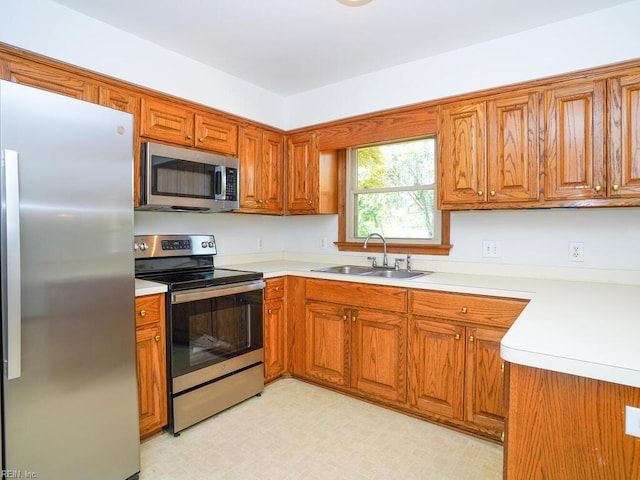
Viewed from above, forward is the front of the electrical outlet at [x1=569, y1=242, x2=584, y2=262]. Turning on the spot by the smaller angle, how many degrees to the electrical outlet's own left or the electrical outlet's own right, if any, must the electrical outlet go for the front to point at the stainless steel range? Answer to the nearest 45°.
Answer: approximately 45° to the electrical outlet's own right

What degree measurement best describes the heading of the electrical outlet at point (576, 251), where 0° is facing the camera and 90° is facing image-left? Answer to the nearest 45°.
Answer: approximately 0°

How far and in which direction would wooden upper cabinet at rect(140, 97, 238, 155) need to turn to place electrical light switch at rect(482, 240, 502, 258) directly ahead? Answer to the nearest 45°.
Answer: approximately 45° to its left

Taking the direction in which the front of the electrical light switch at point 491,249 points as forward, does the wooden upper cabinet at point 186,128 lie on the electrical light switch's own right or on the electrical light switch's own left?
on the electrical light switch's own right

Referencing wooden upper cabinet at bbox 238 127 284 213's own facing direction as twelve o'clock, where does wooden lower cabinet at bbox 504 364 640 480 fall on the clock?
The wooden lower cabinet is roughly at 1 o'clock from the wooden upper cabinet.

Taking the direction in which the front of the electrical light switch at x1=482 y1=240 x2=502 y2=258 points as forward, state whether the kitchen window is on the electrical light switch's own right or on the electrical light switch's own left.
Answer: on the electrical light switch's own right

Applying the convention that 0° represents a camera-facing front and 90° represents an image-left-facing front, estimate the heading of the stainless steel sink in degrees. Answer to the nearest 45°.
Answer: approximately 45°

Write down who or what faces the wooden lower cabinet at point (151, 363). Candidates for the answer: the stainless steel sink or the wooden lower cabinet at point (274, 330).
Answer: the stainless steel sink

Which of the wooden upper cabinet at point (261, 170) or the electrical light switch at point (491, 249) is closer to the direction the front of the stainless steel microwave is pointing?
the electrical light switch

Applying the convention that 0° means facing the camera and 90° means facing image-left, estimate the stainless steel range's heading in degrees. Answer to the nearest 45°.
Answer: approximately 315°

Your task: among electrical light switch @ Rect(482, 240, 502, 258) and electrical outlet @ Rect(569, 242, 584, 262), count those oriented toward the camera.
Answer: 2

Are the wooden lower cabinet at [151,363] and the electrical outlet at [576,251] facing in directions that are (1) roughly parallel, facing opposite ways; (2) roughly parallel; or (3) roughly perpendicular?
roughly perpendicular

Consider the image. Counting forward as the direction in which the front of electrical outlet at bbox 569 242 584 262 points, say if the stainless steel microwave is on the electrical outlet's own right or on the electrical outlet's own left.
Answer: on the electrical outlet's own right

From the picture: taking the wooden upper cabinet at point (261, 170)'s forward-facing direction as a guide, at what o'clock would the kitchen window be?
The kitchen window is roughly at 11 o'clock from the wooden upper cabinet.
